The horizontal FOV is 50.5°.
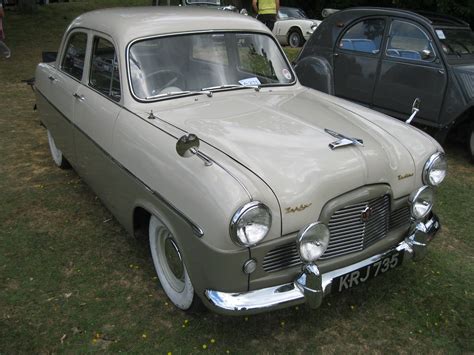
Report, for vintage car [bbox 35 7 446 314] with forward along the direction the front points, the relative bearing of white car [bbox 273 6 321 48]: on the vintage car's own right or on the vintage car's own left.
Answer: on the vintage car's own left

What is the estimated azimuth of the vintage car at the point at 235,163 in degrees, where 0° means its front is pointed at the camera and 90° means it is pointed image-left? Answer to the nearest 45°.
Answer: approximately 315°

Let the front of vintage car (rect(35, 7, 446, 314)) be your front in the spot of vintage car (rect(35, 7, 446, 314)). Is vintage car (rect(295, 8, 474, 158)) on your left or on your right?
on your left

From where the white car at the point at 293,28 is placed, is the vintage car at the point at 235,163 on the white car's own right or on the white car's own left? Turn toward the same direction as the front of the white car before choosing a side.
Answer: on the white car's own right
